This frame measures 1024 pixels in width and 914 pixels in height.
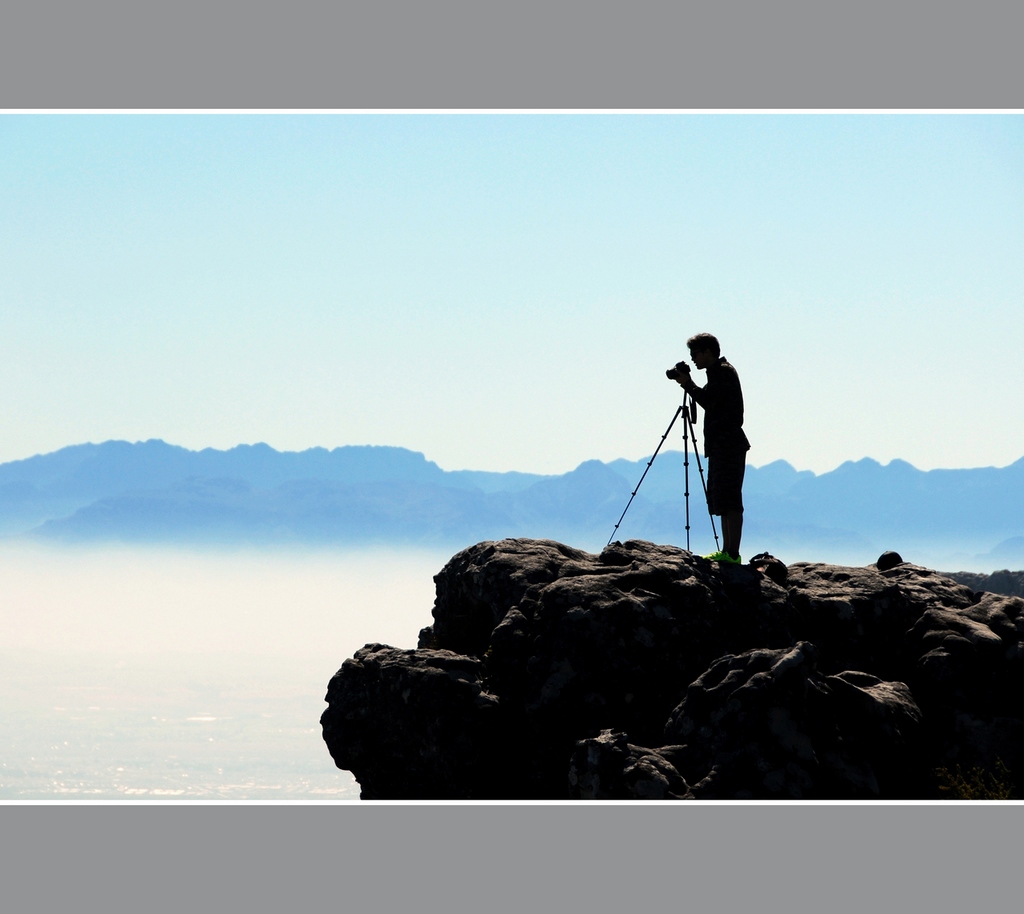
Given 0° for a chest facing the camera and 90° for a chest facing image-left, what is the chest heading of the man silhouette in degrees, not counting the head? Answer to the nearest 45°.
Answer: approximately 90°
